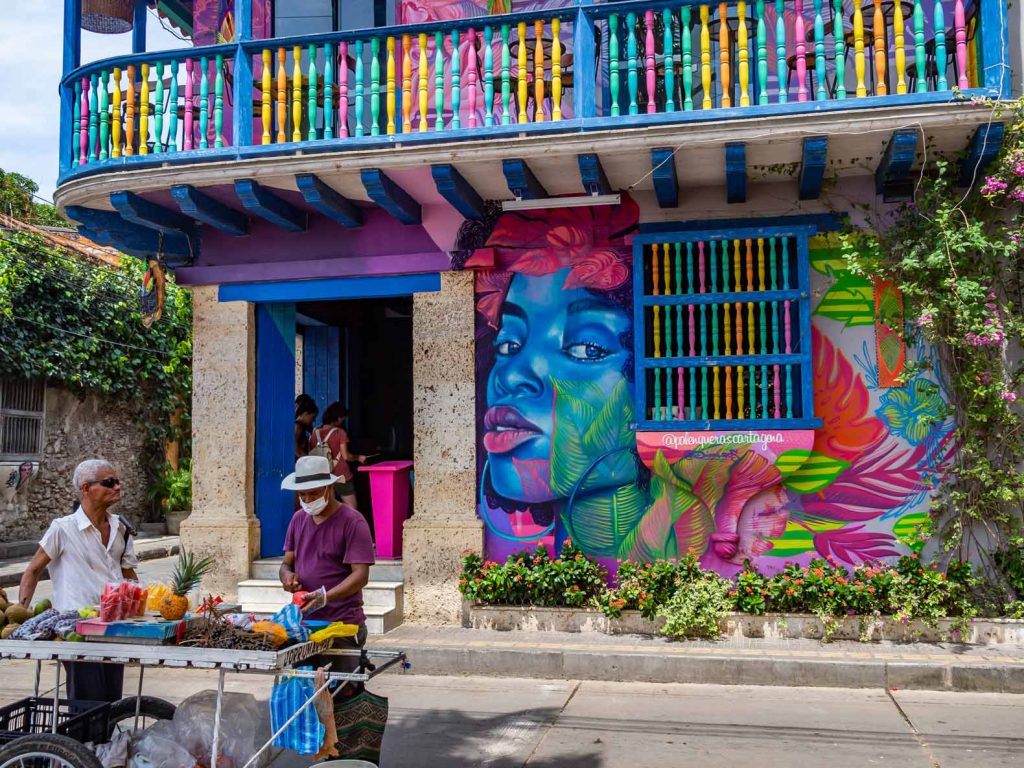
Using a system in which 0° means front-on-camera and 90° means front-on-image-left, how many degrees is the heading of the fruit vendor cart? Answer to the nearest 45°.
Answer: approximately 90°

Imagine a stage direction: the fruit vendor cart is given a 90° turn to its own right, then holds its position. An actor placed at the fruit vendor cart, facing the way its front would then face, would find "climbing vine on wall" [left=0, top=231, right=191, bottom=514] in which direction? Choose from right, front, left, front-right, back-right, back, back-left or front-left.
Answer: front

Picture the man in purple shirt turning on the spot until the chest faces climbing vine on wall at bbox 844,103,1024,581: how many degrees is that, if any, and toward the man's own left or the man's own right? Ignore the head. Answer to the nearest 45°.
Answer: approximately 135° to the man's own left

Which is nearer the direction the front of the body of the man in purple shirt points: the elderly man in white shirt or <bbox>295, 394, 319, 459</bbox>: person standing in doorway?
the elderly man in white shirt

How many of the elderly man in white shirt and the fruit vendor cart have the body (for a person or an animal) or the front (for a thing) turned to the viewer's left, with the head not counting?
1

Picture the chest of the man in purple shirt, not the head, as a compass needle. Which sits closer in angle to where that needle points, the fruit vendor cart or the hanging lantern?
the fruit vendor cart

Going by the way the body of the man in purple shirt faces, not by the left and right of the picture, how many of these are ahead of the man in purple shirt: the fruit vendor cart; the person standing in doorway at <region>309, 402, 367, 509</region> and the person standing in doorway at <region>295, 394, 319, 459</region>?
1

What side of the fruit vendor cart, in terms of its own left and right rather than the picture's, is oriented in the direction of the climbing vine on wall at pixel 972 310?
back

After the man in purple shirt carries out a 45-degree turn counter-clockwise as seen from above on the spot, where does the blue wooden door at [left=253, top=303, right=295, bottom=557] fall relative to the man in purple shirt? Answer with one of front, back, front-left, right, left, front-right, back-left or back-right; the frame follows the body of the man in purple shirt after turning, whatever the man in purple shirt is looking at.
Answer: back

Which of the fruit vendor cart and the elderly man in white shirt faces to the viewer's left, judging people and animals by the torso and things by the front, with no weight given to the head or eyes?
the fruit vendor cart

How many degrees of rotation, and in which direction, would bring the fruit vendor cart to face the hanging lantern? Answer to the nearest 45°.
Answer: approximately 90° to its right

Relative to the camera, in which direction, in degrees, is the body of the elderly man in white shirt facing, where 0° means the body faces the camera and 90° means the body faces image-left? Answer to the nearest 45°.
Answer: approximately 315°

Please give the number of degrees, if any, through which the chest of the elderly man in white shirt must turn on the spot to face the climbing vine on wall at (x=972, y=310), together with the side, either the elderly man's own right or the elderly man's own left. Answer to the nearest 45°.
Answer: approximately 45° to the elderly man's own left
